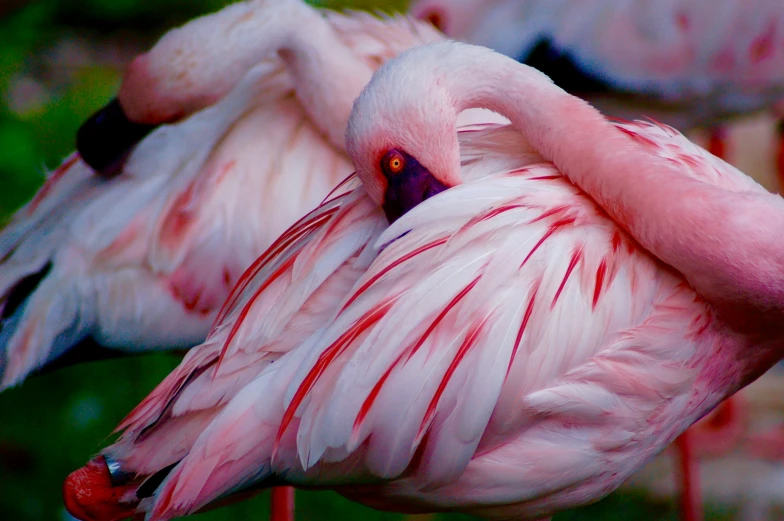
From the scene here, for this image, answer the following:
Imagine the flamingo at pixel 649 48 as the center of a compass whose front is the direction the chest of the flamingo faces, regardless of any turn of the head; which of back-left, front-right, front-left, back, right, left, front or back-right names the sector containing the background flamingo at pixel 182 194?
back-right

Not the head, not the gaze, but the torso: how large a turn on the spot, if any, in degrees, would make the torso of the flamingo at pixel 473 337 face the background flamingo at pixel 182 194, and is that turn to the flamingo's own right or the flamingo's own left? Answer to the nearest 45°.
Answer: approximately 135° to the flamingo's own left

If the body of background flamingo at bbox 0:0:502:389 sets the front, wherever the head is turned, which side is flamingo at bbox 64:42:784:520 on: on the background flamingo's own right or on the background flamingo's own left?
on the background flamingo's own right

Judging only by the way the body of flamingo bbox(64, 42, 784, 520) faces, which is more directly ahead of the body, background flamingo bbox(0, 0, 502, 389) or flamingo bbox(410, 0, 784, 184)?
the flamingo

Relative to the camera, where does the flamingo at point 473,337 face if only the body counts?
to the viewer's right

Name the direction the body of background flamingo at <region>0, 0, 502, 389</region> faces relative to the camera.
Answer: to the viewer's right

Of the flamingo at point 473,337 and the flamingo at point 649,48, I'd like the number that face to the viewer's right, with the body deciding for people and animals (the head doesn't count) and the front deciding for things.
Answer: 2

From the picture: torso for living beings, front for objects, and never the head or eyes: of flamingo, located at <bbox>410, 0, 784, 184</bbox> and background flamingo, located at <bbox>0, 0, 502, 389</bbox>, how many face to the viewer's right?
2

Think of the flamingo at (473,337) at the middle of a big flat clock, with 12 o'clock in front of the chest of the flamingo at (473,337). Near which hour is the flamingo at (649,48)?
the flamingo at (649,48) is roughly at 10 o'clock from the flamingo at (473,337).

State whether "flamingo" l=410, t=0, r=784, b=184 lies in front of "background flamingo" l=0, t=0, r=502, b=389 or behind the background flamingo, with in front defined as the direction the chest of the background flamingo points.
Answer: in front

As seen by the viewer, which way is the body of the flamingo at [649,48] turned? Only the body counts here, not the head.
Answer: to the viewer's right

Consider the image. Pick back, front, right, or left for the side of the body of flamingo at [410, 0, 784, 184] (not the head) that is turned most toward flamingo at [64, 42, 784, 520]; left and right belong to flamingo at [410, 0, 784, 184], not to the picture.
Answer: right
